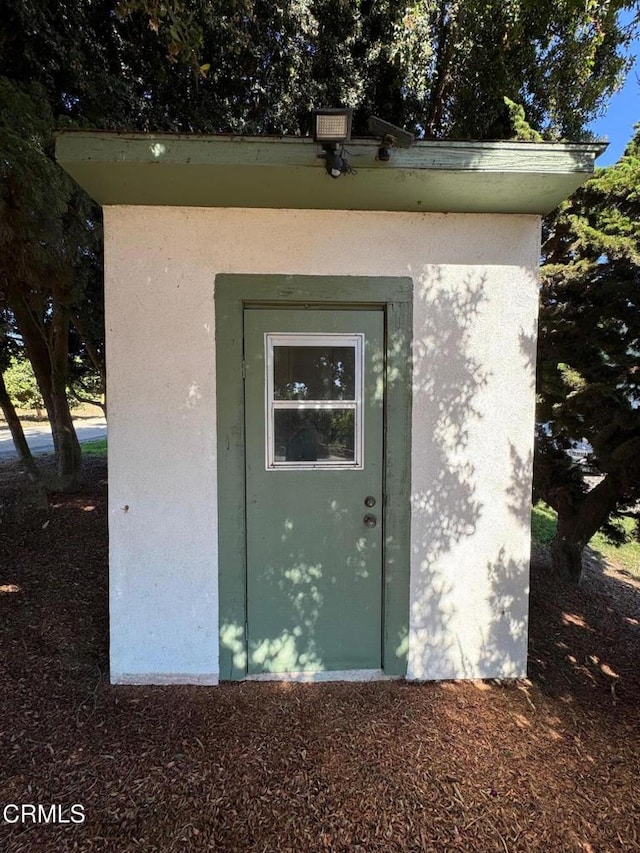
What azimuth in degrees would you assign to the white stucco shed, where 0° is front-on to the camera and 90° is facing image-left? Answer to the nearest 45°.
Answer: approximately 0°
